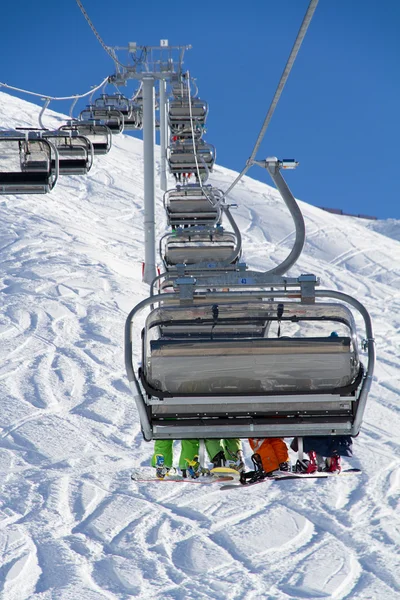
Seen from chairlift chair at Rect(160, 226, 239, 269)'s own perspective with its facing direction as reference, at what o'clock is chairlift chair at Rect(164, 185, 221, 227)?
chairlift chair at Rect(164, 185, 221, 227) is roughly at 12 o'clock from chairlift chair at Rect(160, 226, 239, 269).

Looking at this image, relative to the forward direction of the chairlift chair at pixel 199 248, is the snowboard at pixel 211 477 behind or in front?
behind

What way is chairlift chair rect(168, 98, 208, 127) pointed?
away from the camera

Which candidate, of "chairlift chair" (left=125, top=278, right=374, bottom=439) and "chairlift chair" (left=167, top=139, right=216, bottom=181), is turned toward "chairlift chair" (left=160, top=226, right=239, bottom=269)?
"chairlift chair" (left=125, top=278, right=374, bottom=439)

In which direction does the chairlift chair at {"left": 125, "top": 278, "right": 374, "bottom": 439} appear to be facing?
away from the camera

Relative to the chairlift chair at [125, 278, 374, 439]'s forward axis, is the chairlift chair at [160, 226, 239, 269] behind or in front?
in front

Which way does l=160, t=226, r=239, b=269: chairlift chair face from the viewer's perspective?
away from the camera

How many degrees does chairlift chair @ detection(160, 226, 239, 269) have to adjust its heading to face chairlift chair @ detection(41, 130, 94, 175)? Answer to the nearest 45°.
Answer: approximately 90° to its left

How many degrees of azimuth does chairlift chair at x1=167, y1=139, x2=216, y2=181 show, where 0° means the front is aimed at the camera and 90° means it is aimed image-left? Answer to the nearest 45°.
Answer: approximately 180°
